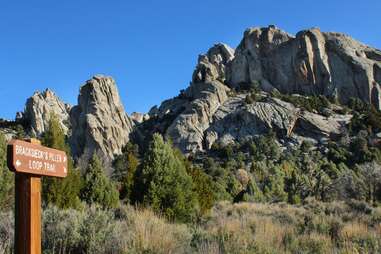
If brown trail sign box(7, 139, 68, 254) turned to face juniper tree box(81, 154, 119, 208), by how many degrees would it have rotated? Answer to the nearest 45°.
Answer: approximately 135° to its left

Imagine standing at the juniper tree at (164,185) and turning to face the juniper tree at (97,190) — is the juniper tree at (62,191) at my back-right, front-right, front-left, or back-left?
front-left

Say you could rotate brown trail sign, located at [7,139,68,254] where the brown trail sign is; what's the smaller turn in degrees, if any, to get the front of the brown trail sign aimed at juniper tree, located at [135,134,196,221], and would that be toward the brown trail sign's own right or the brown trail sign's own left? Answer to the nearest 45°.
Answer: approximately 135° to the brown trail sign's own left

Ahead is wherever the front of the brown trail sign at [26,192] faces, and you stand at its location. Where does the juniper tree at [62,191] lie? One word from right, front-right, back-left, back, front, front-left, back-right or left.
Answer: back-left

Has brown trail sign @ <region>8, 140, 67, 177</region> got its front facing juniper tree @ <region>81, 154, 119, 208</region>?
no

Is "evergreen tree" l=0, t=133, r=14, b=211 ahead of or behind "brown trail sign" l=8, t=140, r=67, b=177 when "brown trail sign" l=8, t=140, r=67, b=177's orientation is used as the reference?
behind

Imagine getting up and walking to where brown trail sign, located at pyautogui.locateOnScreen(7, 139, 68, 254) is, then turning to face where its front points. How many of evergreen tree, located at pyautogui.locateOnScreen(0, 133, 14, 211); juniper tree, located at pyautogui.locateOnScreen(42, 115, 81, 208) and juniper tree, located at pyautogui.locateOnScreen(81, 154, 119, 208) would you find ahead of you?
0

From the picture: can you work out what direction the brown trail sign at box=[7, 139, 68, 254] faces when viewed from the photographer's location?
facing the viewer and to the right of the viewer

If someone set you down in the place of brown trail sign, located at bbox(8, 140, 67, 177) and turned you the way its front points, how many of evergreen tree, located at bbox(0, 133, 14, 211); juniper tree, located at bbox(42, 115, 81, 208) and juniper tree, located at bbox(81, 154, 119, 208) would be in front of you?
0

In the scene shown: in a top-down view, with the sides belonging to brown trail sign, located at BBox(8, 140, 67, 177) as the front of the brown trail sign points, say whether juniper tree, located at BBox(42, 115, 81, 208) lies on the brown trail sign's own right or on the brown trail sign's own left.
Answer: on the brown trail sign's own left
